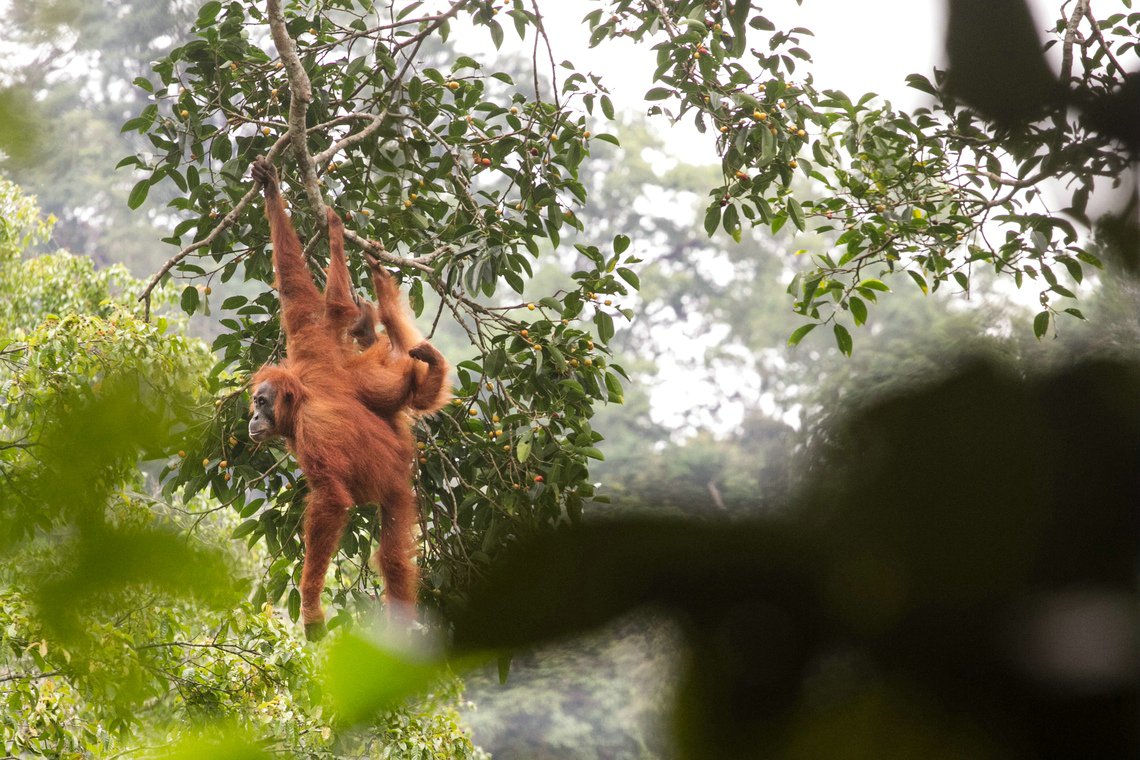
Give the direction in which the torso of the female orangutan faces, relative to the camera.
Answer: to the viewer's left

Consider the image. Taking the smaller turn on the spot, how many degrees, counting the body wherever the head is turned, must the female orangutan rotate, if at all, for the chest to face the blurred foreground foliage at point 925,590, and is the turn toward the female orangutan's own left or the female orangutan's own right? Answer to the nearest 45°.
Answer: approximately 90° to the female orangutan's own left

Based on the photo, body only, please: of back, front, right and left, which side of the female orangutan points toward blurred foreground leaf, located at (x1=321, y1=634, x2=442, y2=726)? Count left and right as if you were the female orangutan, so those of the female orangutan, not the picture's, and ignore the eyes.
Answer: back

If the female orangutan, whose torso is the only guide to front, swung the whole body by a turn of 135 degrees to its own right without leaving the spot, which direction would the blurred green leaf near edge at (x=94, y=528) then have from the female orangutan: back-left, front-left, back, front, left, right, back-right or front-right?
back-right

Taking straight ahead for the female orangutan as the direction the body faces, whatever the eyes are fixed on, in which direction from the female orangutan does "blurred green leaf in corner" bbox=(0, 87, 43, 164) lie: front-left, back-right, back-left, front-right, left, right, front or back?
left
